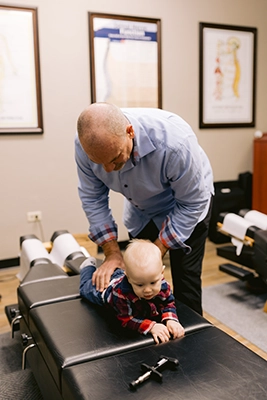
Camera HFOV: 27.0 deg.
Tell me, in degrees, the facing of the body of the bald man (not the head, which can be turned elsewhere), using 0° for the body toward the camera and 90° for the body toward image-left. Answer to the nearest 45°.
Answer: approximately 45°

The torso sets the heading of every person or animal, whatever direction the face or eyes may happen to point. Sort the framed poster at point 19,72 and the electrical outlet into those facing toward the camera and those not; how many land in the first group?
2

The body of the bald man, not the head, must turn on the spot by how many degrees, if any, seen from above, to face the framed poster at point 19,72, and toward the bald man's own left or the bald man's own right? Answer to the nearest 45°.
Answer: approximately 90° to the bald man's own right

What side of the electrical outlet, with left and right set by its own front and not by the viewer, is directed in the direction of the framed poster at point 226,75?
left

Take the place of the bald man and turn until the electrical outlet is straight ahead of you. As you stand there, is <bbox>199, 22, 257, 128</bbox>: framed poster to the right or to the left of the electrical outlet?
right

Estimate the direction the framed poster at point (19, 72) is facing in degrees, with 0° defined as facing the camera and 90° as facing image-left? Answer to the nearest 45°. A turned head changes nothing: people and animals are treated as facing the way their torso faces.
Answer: approximately 0°

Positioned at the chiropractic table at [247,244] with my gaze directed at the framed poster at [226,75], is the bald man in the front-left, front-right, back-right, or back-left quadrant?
back-left
